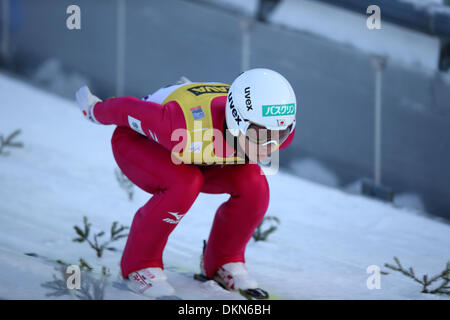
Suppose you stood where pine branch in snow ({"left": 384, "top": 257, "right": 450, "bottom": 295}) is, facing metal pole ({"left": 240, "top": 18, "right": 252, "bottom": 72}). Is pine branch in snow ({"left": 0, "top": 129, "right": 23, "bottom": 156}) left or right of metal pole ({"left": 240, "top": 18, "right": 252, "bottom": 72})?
left

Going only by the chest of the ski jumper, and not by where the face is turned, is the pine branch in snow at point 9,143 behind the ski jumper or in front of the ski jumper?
behind

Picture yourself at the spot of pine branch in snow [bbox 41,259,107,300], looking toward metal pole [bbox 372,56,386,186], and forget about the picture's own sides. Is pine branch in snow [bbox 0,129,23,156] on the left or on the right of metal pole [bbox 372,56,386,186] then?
left

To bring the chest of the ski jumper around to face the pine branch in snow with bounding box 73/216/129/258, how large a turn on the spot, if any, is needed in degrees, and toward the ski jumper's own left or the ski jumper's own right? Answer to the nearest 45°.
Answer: approximately 180°

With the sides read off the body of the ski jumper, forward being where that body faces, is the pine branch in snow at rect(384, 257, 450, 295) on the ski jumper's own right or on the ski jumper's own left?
on the ski jumper's own left

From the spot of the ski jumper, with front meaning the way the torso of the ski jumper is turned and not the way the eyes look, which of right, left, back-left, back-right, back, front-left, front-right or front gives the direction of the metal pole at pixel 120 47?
back-left

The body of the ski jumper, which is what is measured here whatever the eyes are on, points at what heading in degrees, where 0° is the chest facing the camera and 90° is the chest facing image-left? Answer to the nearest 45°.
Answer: approximately 315°
